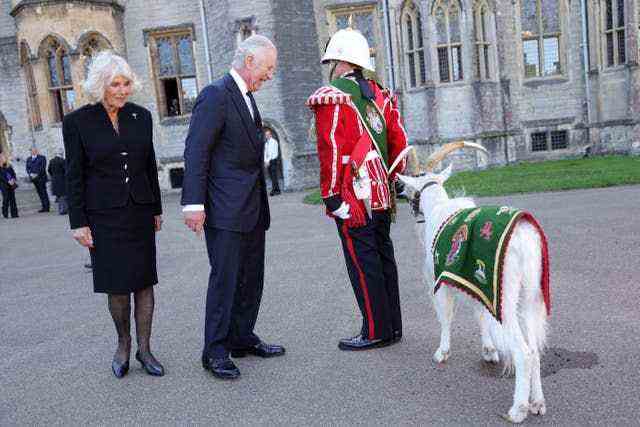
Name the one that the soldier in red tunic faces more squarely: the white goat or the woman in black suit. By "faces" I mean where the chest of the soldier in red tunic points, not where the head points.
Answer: the woman in black suit

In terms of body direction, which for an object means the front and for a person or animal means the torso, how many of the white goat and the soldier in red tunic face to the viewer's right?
0

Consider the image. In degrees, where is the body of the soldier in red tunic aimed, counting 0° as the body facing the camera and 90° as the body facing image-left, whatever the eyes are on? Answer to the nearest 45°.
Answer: approximately 135°

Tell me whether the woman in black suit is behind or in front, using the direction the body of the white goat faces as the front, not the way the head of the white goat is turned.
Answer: in front

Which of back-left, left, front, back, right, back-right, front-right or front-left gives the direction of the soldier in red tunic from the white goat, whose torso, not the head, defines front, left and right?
front

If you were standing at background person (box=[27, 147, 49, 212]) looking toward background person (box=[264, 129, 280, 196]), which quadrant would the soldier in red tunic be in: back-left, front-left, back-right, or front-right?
front-right

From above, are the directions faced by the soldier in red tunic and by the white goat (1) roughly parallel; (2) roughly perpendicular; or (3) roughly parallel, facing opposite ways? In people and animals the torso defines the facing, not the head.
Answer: roughly parallel

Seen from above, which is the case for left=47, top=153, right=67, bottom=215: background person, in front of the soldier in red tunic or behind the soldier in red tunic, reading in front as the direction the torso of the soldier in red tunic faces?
in front

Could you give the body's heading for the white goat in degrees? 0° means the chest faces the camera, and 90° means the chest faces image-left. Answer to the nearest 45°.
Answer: approximately 135°

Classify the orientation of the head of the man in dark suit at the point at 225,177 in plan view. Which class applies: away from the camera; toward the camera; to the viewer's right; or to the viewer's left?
to the viewer's right

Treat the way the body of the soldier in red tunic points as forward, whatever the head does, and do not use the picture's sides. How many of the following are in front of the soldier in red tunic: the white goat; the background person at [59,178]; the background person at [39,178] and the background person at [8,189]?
3

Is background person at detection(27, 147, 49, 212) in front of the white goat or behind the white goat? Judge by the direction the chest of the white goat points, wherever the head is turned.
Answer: in front

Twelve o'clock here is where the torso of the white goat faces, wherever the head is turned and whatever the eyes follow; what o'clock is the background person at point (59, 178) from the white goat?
The background person is roughly at 12 o'clock from the white goat.

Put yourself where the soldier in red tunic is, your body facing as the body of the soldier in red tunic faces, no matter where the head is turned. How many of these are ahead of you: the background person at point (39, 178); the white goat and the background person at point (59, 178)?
2

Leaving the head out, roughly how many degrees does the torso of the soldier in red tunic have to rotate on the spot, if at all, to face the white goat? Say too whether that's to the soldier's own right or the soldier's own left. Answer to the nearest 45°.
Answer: approximately 180°
